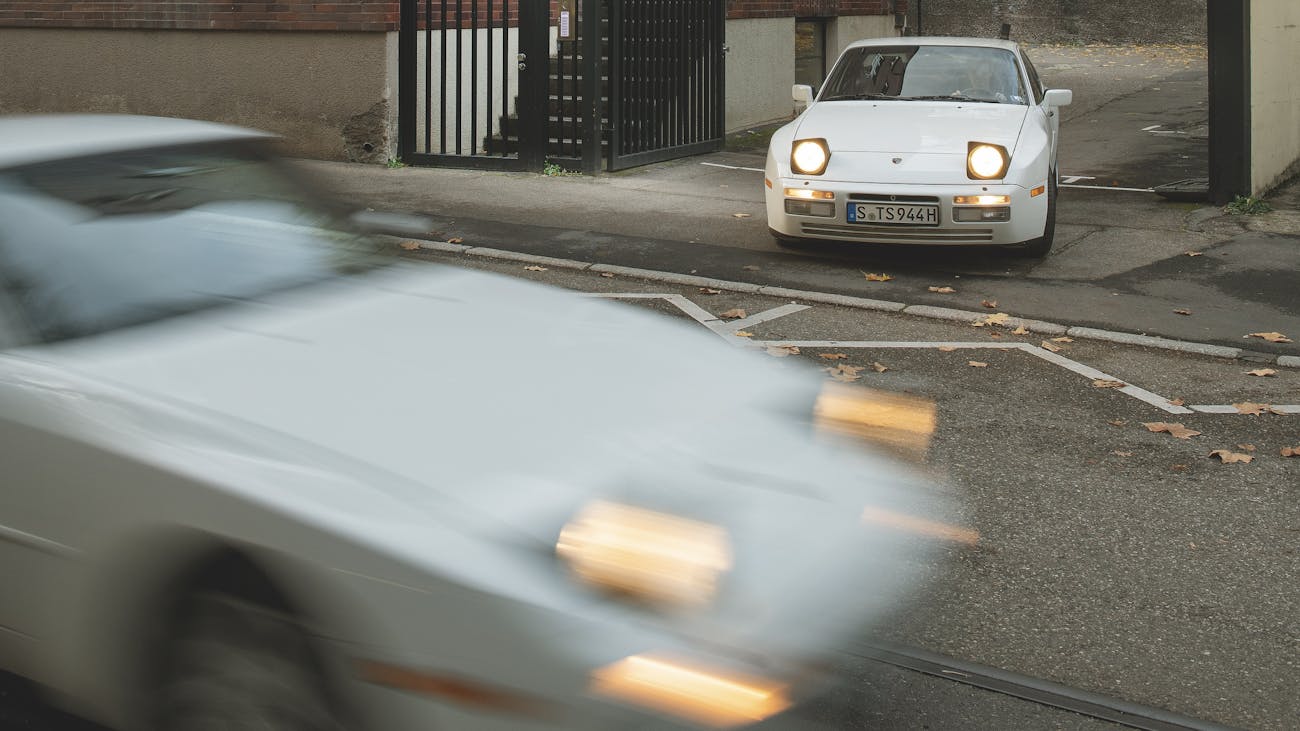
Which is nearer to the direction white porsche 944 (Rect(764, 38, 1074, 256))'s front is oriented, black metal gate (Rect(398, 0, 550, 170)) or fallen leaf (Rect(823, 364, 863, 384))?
the fallen leaf

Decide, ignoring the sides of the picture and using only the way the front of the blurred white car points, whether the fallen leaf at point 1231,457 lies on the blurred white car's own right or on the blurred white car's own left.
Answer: on the blurred white car's own left

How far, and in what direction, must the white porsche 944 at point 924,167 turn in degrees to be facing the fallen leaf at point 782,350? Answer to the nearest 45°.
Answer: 0° — it already faces it

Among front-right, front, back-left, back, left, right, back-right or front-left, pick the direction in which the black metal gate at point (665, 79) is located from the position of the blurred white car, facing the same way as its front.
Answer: back-left

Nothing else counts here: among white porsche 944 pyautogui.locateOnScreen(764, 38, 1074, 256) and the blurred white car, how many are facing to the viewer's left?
0

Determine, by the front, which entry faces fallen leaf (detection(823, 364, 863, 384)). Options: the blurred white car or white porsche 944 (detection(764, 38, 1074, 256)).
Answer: the white porsche 944

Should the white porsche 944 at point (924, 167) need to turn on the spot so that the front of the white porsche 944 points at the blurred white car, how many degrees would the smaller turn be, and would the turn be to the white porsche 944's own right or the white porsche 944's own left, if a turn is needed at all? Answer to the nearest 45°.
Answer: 0° — it already faces it

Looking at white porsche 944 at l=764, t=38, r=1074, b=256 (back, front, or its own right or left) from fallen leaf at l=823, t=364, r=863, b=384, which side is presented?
front

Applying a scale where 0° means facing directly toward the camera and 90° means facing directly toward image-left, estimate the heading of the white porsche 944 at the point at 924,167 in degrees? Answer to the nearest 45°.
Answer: approximately 0°

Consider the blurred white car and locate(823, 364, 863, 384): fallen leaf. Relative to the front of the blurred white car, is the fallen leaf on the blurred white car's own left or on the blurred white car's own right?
on the blurred white car's own left

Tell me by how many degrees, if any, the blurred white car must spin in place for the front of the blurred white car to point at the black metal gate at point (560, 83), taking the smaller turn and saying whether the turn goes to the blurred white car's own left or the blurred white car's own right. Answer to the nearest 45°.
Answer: approximately 135° to the blurred white car's own left
